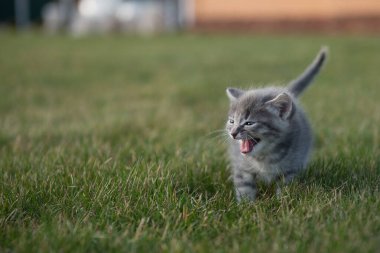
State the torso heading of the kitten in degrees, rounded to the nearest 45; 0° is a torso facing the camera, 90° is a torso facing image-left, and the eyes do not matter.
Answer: approximately 45°
